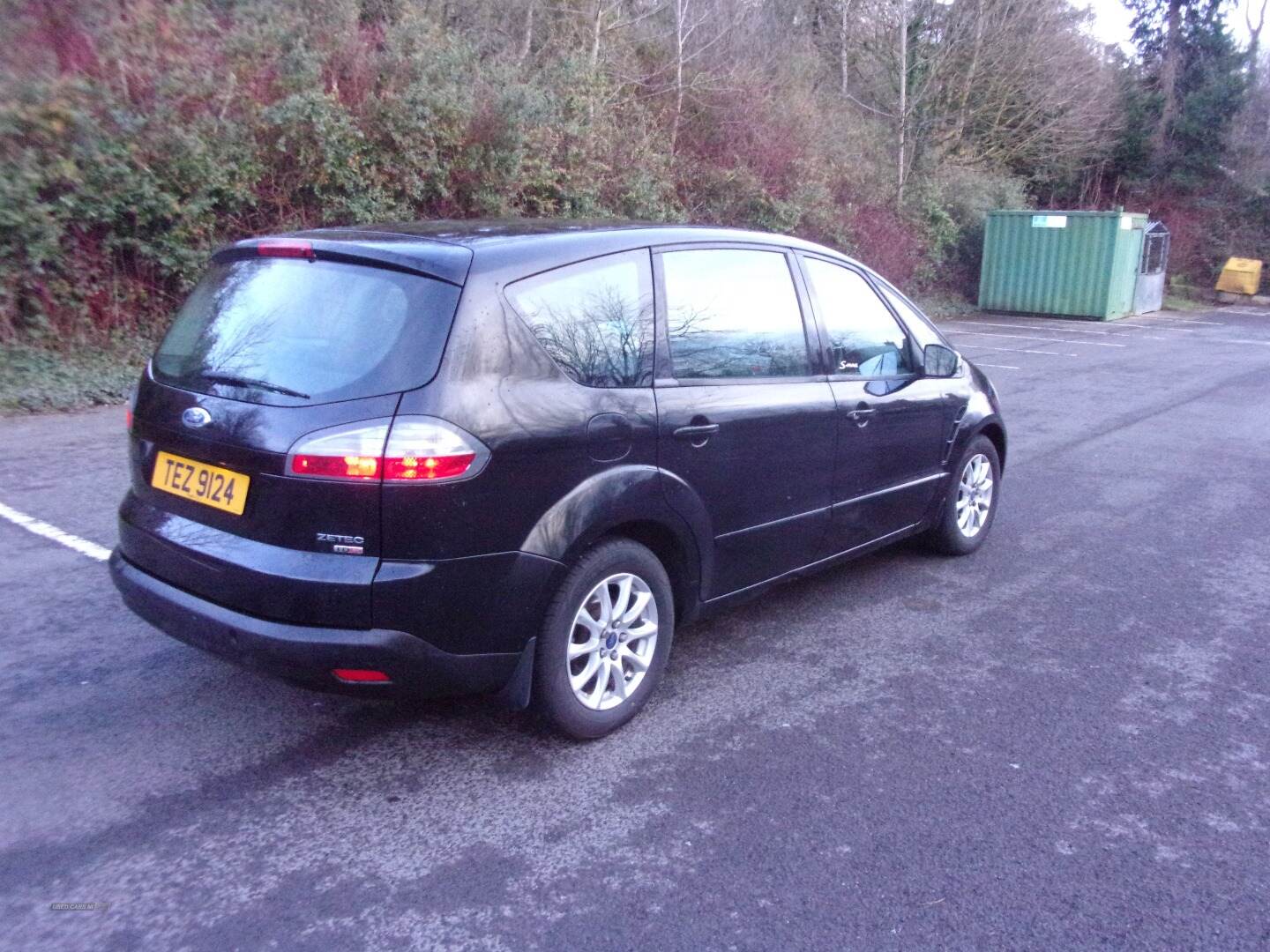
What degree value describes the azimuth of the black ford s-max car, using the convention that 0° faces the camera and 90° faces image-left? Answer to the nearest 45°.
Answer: approximately 225°

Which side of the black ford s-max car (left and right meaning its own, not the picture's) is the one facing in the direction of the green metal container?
front
